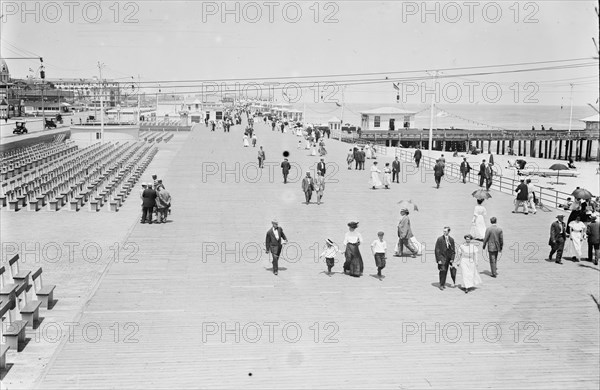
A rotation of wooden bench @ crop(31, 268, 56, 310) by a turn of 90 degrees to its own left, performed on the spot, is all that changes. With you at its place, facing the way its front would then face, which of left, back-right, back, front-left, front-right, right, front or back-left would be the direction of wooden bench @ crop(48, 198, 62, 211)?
front

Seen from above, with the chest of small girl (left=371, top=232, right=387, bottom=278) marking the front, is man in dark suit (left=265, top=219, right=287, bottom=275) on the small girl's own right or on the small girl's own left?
on the small girl's own right

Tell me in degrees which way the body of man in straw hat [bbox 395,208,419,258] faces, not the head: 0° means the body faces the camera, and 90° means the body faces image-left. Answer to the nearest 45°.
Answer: approximately 90°

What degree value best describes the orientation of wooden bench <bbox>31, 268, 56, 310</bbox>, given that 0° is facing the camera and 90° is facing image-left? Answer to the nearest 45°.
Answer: approximately 270°

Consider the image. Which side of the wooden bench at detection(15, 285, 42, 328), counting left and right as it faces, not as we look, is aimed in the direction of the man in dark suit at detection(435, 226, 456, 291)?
front

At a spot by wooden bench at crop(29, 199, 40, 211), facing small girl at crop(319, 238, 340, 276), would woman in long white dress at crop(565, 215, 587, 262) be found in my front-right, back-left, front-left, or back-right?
front-left

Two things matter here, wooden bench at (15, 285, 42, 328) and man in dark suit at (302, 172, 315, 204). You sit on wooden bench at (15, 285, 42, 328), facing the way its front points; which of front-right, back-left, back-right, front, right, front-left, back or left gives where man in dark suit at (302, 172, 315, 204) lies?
front-left

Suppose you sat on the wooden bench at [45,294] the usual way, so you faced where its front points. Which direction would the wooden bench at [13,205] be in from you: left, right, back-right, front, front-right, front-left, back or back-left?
left

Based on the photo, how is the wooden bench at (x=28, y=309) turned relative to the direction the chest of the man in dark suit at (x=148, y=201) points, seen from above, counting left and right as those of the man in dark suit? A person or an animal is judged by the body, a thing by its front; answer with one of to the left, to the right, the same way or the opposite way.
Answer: to the right

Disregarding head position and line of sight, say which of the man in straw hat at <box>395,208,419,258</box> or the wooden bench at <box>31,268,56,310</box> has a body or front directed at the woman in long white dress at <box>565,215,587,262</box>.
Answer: the wooden bench

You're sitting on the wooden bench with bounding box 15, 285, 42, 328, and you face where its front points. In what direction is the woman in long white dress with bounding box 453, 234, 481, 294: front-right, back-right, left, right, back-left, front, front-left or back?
front

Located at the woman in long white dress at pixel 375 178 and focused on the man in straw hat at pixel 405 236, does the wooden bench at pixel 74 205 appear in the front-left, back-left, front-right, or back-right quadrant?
front-right

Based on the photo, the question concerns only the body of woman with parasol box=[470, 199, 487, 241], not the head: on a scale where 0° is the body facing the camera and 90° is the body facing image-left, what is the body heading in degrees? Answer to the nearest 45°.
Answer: approximately 180°

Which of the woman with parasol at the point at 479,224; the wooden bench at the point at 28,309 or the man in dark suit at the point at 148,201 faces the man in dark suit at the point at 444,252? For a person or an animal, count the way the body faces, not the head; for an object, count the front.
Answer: the wooden bench
